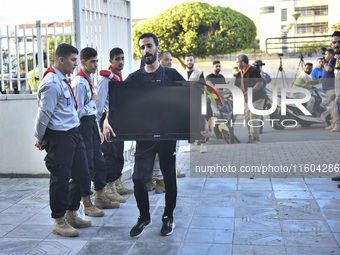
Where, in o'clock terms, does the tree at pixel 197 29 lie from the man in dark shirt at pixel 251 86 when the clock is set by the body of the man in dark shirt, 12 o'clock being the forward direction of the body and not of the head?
The tree is roughly at 4 o'clock from the man in dark shirt.

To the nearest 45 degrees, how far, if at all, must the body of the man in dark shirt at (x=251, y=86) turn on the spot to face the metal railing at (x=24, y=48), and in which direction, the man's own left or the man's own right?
0° — they already face it

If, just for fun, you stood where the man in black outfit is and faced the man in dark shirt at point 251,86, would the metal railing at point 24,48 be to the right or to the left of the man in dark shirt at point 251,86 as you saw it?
left

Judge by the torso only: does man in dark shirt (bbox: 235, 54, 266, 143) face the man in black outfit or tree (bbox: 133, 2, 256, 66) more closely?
the man in black outfit

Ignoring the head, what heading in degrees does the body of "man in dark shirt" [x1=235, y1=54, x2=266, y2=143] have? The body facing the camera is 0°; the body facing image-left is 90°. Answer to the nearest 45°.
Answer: approximately 45°

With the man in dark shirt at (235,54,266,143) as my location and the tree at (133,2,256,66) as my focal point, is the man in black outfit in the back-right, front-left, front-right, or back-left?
back-left

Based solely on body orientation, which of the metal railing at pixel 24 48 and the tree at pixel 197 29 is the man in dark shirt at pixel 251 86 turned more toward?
the metal railing

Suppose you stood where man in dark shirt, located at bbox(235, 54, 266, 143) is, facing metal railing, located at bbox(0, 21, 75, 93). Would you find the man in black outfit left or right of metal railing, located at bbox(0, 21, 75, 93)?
left
